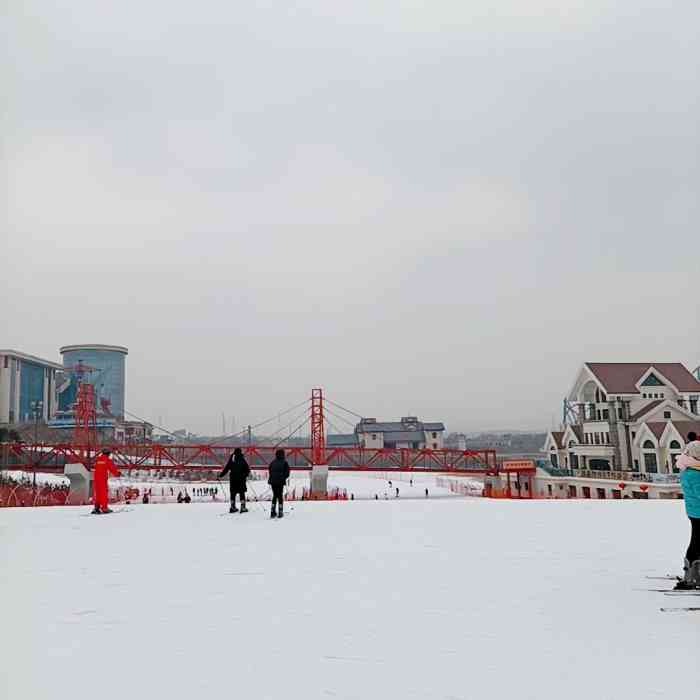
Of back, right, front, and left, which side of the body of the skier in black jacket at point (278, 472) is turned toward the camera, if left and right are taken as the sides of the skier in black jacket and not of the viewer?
back

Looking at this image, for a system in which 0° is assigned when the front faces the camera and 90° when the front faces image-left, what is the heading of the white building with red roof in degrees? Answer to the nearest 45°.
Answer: approximately 45°

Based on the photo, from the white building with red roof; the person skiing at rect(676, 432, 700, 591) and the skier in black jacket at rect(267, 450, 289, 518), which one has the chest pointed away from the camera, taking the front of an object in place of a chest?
the skier in black jacket

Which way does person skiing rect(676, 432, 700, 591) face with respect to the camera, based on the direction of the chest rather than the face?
to the viewer's left

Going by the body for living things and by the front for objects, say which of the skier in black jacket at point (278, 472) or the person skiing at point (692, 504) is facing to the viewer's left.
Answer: the person skiing

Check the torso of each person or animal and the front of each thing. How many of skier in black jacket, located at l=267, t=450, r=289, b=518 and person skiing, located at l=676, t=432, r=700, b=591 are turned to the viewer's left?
1

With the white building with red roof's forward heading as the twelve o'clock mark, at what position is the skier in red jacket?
The skier in red jacket is roughly at 11 o'clock from the white building with red roof.

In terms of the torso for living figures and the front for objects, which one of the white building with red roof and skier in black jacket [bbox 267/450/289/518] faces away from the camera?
the skier in black jacket

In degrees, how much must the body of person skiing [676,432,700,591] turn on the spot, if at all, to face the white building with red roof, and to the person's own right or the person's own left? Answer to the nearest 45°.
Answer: approximately 90° to the person's own right

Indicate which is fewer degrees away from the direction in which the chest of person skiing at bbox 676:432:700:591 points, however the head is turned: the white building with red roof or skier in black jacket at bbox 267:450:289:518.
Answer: the skier in black jacket

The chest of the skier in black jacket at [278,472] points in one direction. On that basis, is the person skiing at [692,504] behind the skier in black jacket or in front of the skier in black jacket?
behind
